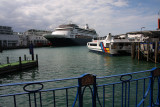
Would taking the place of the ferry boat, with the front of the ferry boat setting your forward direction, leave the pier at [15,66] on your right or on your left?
on your left

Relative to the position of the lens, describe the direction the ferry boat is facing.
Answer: facing away from the viewer and to the left of the viewer
